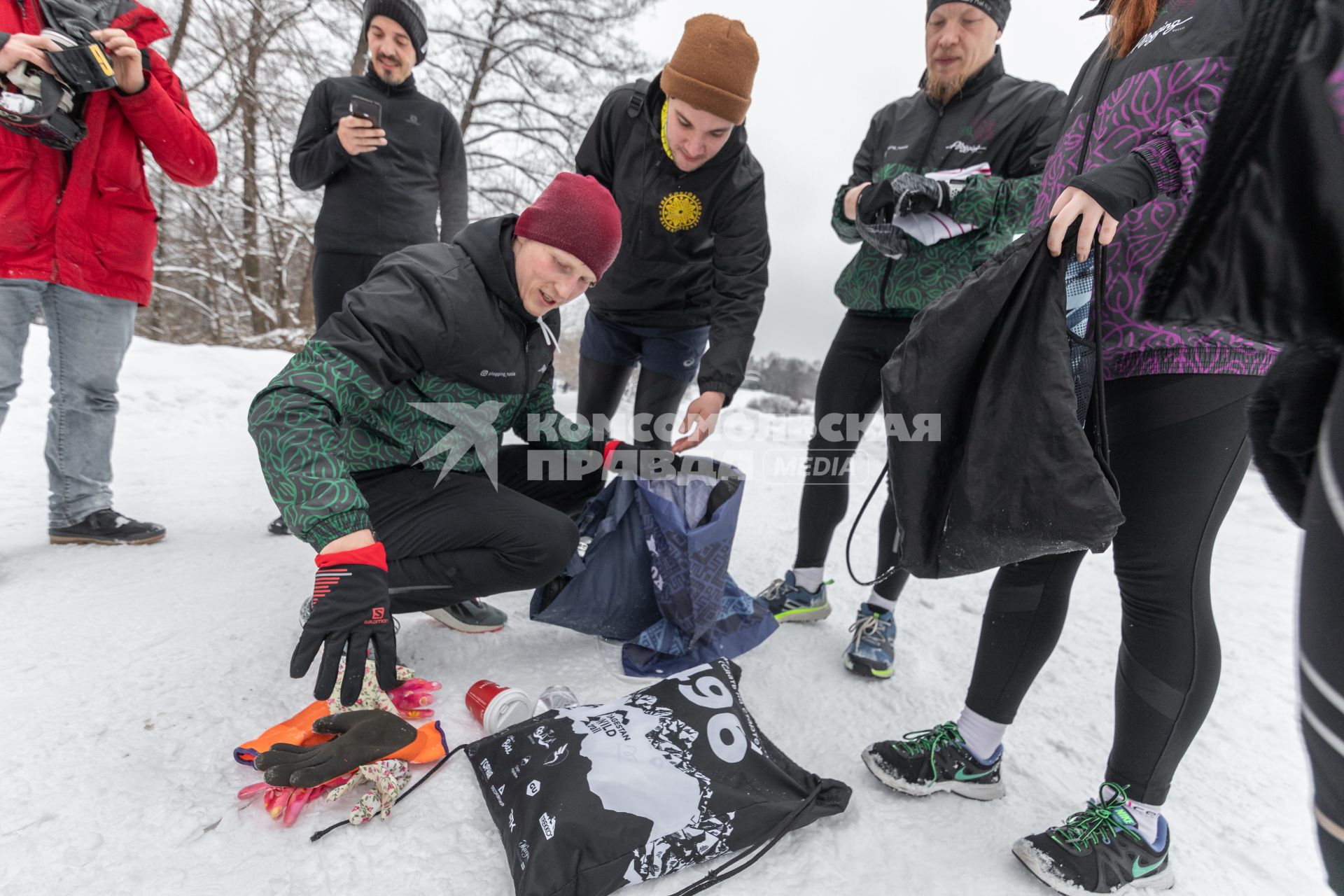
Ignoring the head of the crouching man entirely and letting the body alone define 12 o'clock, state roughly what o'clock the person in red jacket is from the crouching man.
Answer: The person in red jacket is roughly at 6 o'clock from the crouching man.

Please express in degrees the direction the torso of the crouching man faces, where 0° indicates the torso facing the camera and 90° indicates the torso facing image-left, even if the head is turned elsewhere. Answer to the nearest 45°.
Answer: approximately 315°

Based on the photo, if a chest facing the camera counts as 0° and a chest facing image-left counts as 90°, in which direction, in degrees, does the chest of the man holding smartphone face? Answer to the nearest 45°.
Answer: approximately 0°

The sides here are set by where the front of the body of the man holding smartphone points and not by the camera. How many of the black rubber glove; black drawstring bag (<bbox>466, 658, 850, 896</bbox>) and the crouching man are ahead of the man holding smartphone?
3

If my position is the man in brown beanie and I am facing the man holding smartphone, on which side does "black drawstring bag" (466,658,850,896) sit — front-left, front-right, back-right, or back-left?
back-left

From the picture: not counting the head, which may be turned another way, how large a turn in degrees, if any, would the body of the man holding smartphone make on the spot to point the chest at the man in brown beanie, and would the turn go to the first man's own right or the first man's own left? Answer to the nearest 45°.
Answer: approximately 45° to the first man's own left

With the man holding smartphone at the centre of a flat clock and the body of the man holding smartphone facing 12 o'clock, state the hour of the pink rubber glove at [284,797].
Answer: The pink rubber glove is roughly at 12 o'clock from the man holding smartphone.

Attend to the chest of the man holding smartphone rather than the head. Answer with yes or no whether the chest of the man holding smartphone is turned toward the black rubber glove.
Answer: yes
